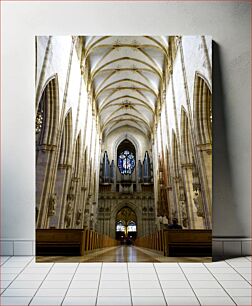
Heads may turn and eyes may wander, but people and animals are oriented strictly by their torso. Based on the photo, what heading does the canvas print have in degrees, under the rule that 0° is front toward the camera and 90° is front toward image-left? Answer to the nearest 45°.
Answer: approximately 0°
